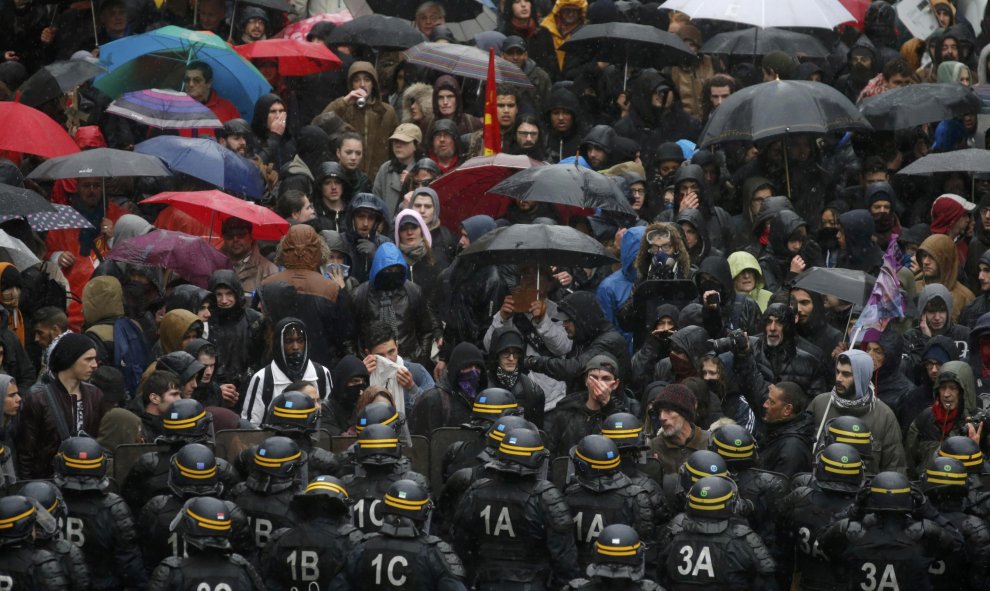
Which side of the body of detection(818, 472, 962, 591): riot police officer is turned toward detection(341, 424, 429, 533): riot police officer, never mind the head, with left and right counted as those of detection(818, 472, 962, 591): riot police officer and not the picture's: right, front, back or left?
left

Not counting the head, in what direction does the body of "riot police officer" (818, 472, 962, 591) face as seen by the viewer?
away from the camera

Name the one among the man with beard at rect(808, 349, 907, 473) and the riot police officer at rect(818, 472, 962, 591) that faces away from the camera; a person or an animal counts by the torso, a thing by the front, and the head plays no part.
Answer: the riot police officer

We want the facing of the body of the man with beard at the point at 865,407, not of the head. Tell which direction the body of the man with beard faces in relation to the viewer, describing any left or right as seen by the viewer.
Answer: facing the viewer and to the left of the viewer

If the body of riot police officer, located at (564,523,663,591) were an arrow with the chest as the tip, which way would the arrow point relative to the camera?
away from the camera

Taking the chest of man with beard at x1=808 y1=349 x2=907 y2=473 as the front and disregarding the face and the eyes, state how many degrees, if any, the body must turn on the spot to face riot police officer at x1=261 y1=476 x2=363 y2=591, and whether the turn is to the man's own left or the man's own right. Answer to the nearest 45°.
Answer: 0° — they already face them

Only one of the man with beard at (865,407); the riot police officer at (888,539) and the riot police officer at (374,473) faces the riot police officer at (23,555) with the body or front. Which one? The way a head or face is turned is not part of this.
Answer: the man with beard

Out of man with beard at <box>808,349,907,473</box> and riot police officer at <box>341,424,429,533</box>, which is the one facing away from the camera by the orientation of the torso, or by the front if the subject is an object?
the riot police officer

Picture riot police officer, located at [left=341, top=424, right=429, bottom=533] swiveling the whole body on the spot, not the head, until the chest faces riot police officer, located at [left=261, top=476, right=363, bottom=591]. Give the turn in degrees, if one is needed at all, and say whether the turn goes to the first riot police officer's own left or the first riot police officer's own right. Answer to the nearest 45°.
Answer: approximately 135° to the first riot police officer's own left

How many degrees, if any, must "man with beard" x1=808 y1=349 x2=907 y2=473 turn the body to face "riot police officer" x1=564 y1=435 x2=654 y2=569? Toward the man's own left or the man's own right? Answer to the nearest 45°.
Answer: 0° — they already face them

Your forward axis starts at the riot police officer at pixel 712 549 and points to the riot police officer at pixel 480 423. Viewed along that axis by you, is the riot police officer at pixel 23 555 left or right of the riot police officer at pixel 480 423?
left

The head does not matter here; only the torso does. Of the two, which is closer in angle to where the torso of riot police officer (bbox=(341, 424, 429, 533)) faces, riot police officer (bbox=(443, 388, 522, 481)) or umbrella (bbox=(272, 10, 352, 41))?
the umbrella

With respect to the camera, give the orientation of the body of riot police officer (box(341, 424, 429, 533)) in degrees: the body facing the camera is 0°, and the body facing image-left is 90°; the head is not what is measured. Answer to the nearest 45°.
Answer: approximately 180°

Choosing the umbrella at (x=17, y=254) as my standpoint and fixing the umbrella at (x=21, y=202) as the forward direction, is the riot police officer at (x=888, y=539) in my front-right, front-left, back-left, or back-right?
back-right
